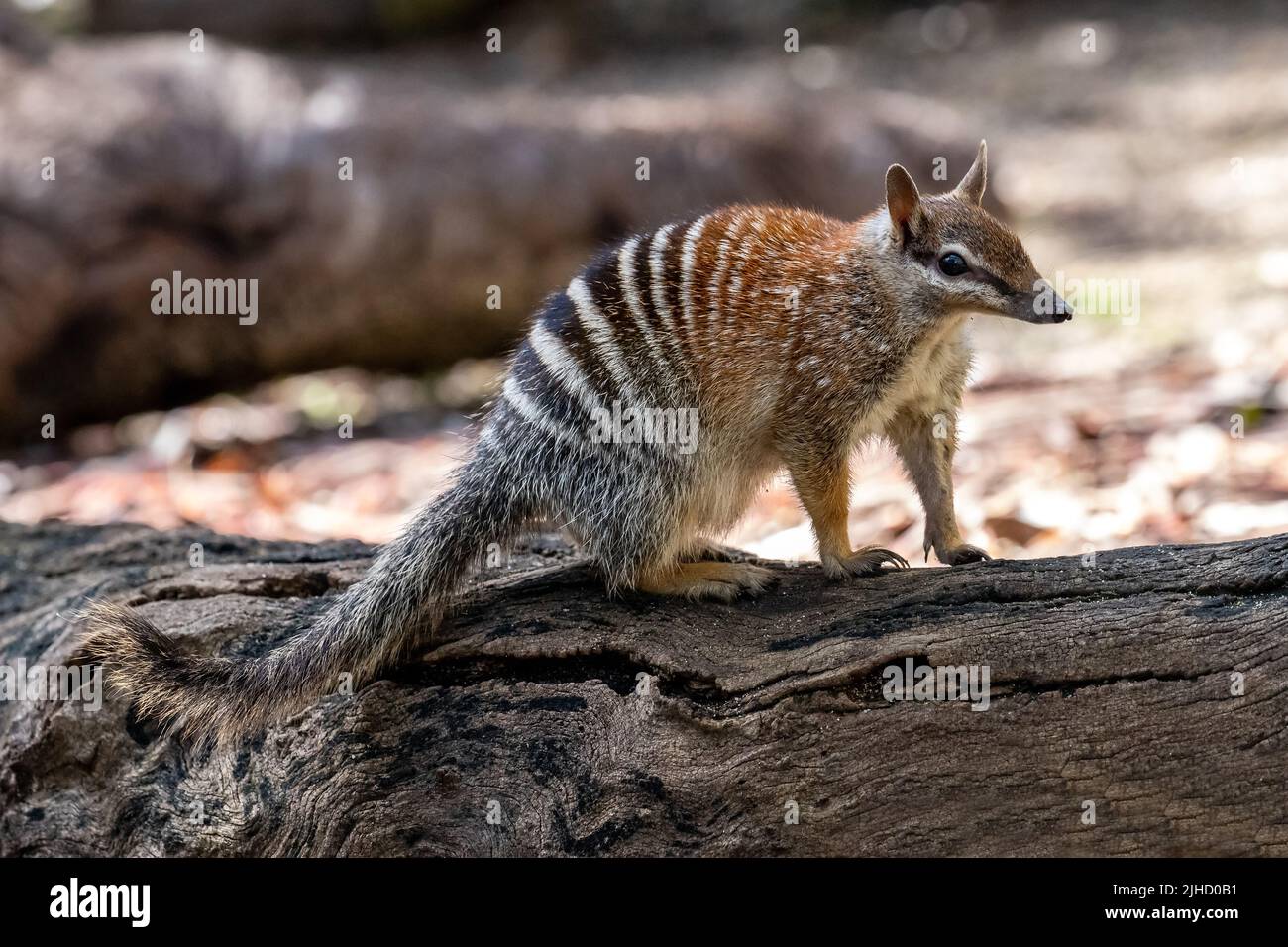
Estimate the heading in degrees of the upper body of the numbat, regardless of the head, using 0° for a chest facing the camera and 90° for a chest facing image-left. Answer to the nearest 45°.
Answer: approximately 270°
